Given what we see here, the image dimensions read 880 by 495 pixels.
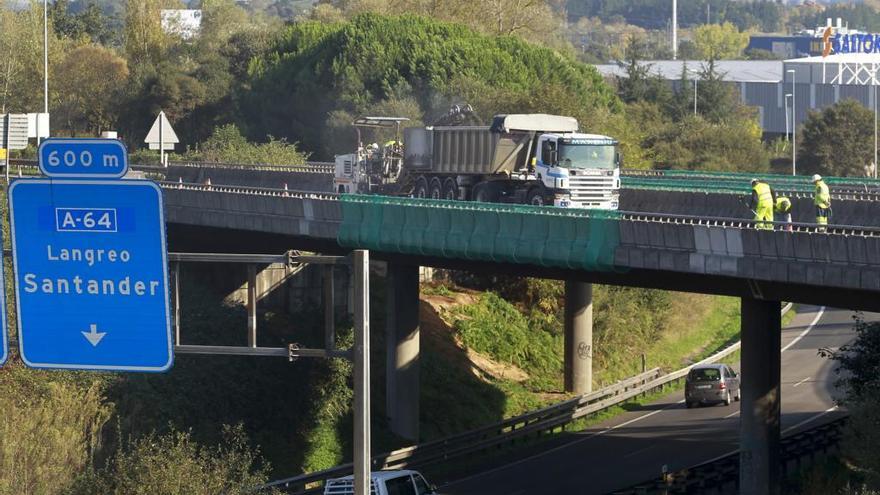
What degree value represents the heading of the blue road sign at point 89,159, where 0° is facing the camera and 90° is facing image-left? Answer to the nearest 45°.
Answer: approximately 0°

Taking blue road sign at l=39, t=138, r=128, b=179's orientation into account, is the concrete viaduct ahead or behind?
behind

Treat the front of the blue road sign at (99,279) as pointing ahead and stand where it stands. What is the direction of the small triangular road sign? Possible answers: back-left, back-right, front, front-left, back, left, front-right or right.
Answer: back

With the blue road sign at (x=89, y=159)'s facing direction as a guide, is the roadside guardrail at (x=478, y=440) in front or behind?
behind

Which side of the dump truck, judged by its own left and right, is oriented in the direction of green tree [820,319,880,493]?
front

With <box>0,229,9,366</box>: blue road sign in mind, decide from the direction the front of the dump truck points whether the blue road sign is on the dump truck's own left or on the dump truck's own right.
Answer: on the dump truck's own right

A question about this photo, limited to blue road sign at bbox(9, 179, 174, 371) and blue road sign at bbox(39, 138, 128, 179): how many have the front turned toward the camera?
2

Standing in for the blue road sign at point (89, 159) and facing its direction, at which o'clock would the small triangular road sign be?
The small triangular road sign is roughly at 6 o'clock from the blue road sign.

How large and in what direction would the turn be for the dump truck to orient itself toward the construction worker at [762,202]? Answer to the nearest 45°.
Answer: approximately 45° to its right

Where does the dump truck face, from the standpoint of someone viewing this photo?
facing the viewer and to the right of the viewer

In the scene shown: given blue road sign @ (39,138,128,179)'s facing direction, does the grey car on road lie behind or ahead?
behind
